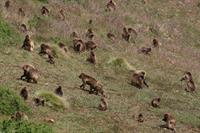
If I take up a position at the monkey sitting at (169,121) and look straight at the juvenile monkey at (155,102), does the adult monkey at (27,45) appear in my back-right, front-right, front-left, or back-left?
front-left

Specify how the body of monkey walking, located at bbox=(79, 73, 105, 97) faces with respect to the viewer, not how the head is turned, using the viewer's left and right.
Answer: facing to the left of the viewer

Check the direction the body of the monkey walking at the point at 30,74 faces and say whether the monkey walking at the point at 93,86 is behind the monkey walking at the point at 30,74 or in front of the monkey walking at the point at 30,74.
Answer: behind

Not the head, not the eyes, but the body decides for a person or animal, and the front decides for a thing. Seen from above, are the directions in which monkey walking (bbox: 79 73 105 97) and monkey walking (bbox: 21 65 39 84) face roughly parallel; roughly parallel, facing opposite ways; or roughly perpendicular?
roughly parallel

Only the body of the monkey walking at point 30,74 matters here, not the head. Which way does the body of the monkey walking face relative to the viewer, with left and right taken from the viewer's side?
facing to the left of the viewer
